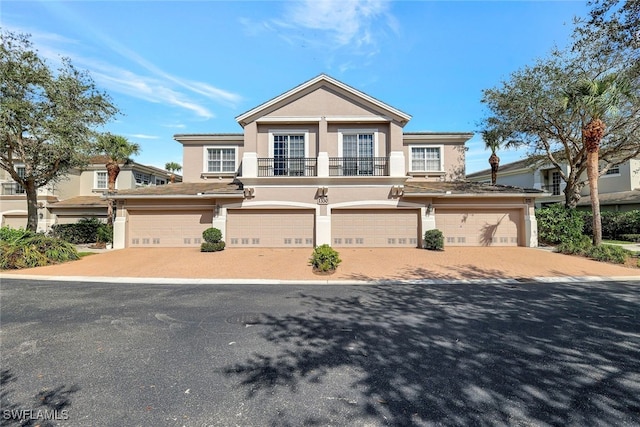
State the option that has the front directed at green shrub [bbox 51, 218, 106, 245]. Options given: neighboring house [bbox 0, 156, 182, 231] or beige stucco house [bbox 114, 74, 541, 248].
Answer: the neighboring house

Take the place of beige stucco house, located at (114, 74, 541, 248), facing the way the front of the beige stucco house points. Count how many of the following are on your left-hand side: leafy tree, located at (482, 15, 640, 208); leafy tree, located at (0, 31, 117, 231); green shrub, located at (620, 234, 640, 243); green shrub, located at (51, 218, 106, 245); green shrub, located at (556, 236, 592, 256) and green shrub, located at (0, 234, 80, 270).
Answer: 3

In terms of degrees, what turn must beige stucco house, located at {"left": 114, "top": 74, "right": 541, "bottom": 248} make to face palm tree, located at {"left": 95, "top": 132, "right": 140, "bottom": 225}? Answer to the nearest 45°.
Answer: approximately 90° to its right

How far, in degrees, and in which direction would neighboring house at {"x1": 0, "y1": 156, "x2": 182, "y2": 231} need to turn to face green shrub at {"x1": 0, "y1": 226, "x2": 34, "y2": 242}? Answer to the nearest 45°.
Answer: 0° — it already faces it

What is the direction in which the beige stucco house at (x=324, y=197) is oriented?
toward the camera

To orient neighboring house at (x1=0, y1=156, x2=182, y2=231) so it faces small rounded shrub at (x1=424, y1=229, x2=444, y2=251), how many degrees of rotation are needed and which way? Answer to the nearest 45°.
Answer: approximately 45° to its left

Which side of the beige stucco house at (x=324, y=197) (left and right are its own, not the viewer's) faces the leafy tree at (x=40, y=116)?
right

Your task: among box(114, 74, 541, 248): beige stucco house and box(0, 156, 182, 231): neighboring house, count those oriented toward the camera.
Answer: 2

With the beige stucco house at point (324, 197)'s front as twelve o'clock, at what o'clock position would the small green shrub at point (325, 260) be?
The small green shrub is roughly at 12 o'clock from the beige stucco house.

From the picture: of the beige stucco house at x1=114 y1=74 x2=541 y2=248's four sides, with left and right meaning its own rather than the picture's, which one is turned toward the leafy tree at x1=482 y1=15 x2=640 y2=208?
left

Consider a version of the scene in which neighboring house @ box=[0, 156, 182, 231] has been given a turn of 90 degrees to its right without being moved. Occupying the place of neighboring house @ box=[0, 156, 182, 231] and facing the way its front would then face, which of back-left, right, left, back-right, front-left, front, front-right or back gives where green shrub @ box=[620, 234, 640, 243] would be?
back-left

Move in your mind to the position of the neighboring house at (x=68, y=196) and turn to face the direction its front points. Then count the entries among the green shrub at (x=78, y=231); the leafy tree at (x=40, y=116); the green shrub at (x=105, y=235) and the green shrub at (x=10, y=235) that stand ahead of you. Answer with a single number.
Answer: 4

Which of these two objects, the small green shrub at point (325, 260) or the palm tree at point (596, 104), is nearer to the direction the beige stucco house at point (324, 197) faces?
the small green shrub

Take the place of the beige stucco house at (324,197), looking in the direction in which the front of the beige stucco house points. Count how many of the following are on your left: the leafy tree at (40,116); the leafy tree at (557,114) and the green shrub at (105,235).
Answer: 1

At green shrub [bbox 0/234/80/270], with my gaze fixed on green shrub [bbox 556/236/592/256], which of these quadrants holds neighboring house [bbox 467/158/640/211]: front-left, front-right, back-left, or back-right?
front-left

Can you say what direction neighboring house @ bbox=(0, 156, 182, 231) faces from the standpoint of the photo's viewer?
facing the viewer
